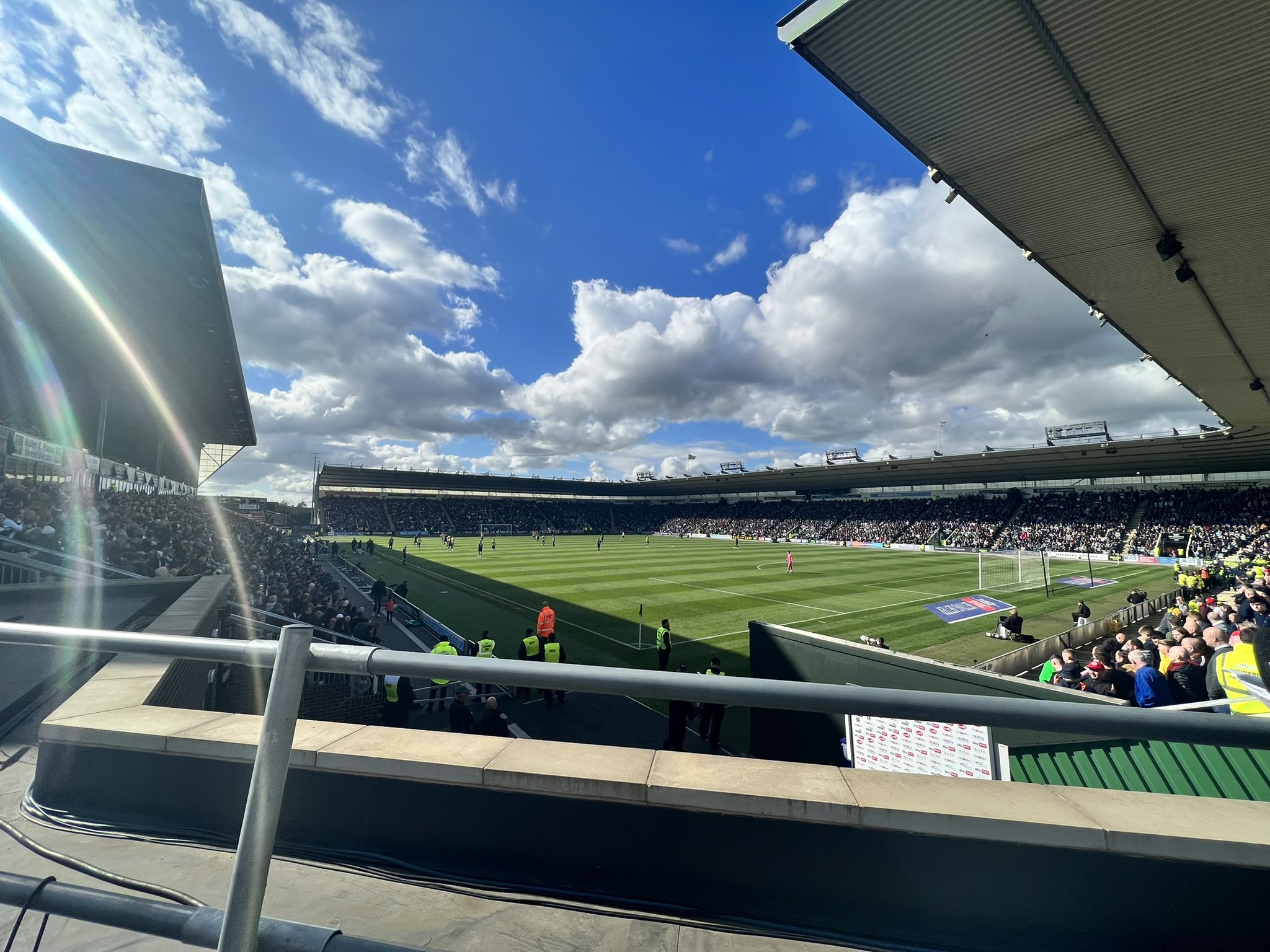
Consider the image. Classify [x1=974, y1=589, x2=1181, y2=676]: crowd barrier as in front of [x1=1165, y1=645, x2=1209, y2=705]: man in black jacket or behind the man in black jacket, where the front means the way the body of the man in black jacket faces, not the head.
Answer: in front

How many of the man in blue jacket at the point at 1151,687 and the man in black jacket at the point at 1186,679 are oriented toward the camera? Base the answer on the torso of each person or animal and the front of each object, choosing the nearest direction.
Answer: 0

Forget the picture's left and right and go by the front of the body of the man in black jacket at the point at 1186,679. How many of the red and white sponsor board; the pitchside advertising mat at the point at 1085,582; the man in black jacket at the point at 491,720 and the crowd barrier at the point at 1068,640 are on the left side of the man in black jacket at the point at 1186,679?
2

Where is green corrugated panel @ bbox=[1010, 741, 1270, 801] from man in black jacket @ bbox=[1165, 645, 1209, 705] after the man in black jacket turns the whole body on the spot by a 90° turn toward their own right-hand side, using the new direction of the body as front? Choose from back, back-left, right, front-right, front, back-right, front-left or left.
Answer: back-right

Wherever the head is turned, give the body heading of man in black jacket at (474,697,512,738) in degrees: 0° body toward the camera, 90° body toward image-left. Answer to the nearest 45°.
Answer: approximately 180°

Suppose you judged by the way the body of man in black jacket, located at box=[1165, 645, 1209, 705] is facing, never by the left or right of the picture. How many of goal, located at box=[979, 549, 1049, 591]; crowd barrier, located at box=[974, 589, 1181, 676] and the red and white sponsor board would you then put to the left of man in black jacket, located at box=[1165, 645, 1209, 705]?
1

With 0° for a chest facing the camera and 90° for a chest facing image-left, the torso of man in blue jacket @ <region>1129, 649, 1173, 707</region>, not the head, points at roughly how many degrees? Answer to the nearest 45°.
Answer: approximately 135°

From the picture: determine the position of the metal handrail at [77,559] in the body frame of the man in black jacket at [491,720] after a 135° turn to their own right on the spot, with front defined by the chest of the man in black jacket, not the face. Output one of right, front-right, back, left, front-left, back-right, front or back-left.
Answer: back

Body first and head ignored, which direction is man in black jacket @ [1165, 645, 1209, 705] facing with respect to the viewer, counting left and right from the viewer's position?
facing away from the viewer and to the left of the viewer

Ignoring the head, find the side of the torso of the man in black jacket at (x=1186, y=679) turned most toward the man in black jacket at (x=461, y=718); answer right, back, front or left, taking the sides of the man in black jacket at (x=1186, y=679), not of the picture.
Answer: left

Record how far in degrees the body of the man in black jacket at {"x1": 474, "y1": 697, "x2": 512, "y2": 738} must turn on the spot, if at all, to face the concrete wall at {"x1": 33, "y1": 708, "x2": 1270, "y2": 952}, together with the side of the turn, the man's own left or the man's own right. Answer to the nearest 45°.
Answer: approximately 180°

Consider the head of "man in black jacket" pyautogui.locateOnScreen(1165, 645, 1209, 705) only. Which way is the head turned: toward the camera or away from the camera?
away from the camera

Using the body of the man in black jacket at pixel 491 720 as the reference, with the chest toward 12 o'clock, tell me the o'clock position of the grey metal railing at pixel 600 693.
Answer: The grey metal railing is roughly at 6 o'clock from the man in black jacket.

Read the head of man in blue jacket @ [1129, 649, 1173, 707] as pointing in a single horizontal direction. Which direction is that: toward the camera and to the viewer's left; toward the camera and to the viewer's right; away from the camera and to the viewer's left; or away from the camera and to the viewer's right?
away from the camera and to the viewer's left

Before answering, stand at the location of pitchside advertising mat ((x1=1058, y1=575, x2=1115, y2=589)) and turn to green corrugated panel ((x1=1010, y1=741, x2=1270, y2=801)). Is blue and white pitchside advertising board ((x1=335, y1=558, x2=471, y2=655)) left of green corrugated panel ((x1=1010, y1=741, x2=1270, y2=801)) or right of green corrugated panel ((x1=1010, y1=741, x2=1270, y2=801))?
right
